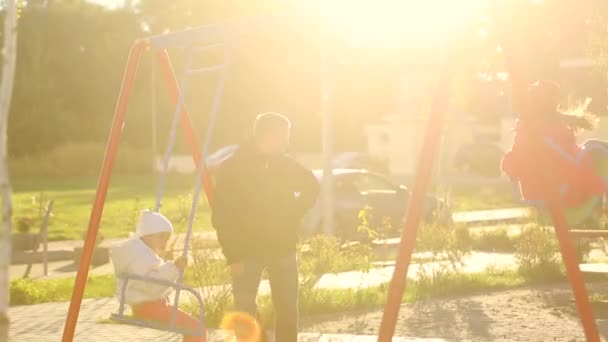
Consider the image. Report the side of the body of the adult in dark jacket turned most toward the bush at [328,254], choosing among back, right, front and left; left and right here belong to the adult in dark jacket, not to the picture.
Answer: back

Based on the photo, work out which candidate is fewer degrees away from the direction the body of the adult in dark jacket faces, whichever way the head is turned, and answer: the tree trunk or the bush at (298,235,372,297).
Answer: the tree trunk

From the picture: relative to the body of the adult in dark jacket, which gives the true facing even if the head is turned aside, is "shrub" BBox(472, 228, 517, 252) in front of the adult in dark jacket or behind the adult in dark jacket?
behind

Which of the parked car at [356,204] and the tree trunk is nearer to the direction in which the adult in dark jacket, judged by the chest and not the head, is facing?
the tree trunk

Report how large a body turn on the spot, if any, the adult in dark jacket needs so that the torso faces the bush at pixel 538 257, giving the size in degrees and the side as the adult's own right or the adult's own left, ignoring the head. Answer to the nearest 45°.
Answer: approximately 135° to the adult's own left

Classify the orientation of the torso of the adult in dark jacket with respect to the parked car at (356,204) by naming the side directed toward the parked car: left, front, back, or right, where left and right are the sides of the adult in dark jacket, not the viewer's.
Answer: back

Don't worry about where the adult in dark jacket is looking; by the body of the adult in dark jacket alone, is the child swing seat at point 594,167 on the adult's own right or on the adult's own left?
on the adult's own left

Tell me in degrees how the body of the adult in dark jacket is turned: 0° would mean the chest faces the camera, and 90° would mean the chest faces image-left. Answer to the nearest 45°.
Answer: approximately 0°

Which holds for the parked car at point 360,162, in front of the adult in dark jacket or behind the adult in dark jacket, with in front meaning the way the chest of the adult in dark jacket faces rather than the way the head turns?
behind
